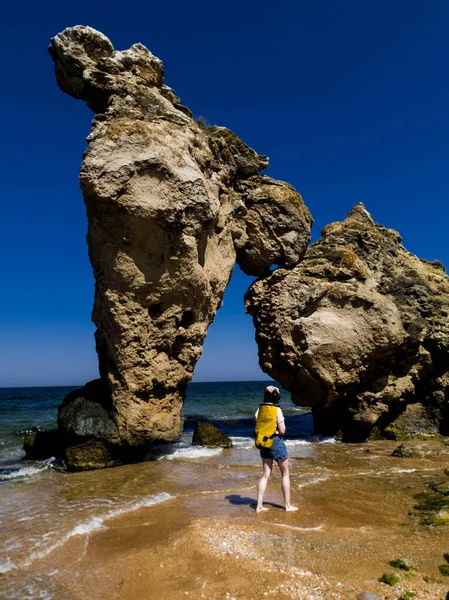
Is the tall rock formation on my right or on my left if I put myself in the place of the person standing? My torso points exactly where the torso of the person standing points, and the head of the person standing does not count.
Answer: on my left

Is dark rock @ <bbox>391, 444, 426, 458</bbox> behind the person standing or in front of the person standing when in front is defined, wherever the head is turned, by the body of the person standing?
in front

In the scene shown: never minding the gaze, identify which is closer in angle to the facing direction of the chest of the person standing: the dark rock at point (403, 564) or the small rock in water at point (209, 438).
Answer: the small rock in water

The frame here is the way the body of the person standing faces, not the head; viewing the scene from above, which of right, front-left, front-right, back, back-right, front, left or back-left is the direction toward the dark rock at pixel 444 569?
right

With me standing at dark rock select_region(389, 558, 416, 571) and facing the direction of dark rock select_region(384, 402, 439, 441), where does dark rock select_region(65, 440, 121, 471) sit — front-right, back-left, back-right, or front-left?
front-left

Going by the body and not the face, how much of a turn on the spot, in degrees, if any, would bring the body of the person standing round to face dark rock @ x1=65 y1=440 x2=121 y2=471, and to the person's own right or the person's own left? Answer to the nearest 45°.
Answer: approximately 90° to the person's own left

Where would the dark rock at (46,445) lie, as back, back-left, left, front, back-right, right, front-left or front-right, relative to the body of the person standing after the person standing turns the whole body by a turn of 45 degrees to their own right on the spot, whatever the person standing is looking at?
back-left

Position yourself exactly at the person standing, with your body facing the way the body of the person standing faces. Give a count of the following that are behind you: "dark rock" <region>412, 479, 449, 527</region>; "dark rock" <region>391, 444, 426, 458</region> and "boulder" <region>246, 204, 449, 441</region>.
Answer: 0

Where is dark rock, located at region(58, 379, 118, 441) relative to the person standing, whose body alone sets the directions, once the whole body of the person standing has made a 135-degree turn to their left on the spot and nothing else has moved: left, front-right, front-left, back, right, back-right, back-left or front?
front-right

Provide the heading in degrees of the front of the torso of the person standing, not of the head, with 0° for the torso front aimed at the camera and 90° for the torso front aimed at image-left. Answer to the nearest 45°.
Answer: approximately 225°

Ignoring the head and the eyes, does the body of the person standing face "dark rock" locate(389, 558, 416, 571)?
no

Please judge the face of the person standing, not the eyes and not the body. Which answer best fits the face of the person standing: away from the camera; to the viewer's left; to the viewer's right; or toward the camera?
away from the camera
